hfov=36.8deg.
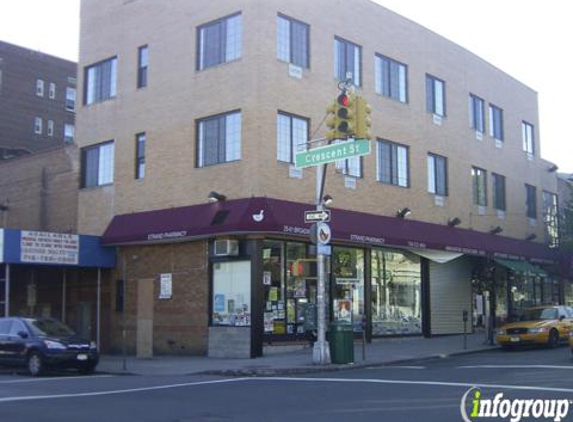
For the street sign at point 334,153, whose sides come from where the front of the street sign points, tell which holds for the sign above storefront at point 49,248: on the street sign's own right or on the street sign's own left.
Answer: on the street sign's own right

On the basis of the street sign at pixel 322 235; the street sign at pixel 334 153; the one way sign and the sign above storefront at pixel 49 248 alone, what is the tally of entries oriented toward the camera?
4

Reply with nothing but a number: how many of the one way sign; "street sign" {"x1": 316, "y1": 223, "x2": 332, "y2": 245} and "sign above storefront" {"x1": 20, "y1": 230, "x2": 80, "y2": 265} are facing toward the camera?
3

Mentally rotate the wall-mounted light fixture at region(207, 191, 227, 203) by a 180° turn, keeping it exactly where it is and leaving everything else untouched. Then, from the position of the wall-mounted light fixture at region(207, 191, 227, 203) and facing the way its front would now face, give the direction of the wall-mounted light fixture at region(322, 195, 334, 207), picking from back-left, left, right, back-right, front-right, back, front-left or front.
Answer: front-right

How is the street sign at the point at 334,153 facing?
toward the camera

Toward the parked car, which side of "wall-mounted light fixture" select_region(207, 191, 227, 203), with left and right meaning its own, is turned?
front

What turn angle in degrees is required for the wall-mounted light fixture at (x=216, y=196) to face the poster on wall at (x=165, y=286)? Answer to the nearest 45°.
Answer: approximately 90° to its right

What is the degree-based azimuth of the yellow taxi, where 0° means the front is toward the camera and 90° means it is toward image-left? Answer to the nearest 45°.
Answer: approximately 45°

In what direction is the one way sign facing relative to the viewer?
toward the camera

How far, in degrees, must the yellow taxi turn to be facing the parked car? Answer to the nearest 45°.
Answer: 0° — it already faces it

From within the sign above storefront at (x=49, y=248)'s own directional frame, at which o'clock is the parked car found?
The parked car is roughly at 12 o'clock from the sign above storefront.

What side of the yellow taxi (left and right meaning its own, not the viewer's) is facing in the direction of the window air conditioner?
front

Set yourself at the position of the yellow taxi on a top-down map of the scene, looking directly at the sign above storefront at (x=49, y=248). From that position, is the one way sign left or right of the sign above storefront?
left
